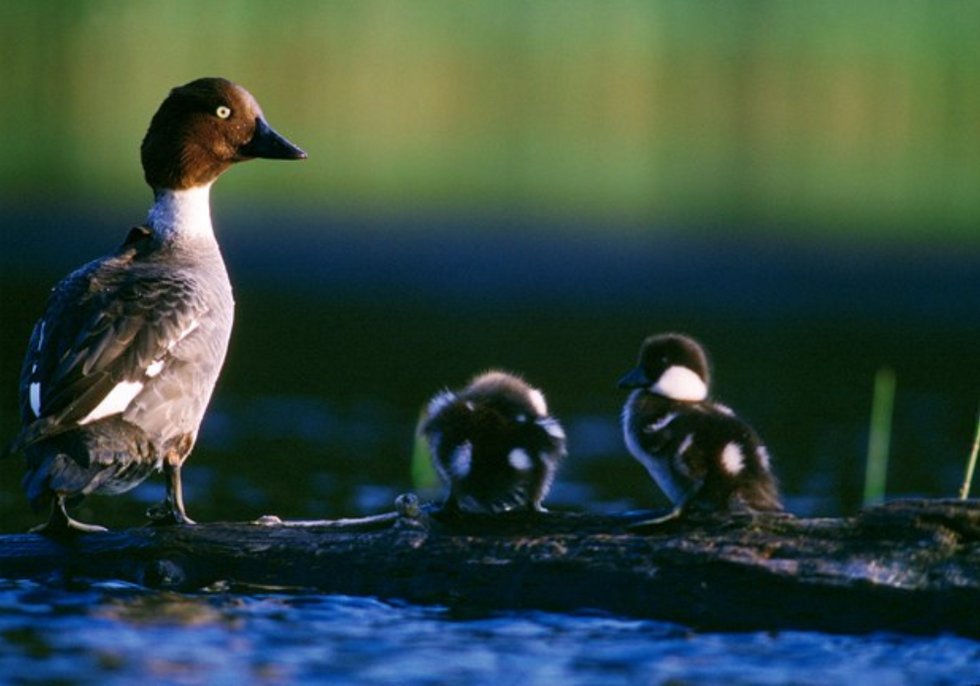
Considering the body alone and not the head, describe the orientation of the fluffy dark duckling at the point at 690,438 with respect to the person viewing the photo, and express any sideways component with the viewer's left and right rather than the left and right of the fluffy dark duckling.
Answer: facing to the left of the viewer

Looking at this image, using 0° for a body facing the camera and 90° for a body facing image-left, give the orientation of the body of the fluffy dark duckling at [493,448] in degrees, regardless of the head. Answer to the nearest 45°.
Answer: approximately 180°

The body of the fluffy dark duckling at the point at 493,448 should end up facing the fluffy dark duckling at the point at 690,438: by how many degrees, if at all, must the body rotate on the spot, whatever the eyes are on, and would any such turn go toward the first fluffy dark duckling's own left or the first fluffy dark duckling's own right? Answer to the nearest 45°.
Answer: approximately 90° to the first fluffy dark duckling's own right

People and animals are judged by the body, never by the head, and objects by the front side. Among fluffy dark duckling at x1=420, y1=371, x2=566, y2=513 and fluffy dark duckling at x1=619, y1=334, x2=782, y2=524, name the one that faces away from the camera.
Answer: fluffy dark duckling at x1=420, y1=371, x2=566, y2=513

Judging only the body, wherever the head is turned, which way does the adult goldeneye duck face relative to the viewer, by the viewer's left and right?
facing away from the viewer and to the right of the viewer

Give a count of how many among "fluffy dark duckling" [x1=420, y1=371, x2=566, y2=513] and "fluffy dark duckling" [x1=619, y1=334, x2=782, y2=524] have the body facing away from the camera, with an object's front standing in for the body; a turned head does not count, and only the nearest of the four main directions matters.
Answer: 1

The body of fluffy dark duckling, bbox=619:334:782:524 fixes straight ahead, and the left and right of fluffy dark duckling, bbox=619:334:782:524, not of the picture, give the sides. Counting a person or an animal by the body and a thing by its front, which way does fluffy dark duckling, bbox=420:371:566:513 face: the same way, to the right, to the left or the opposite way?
to the right
